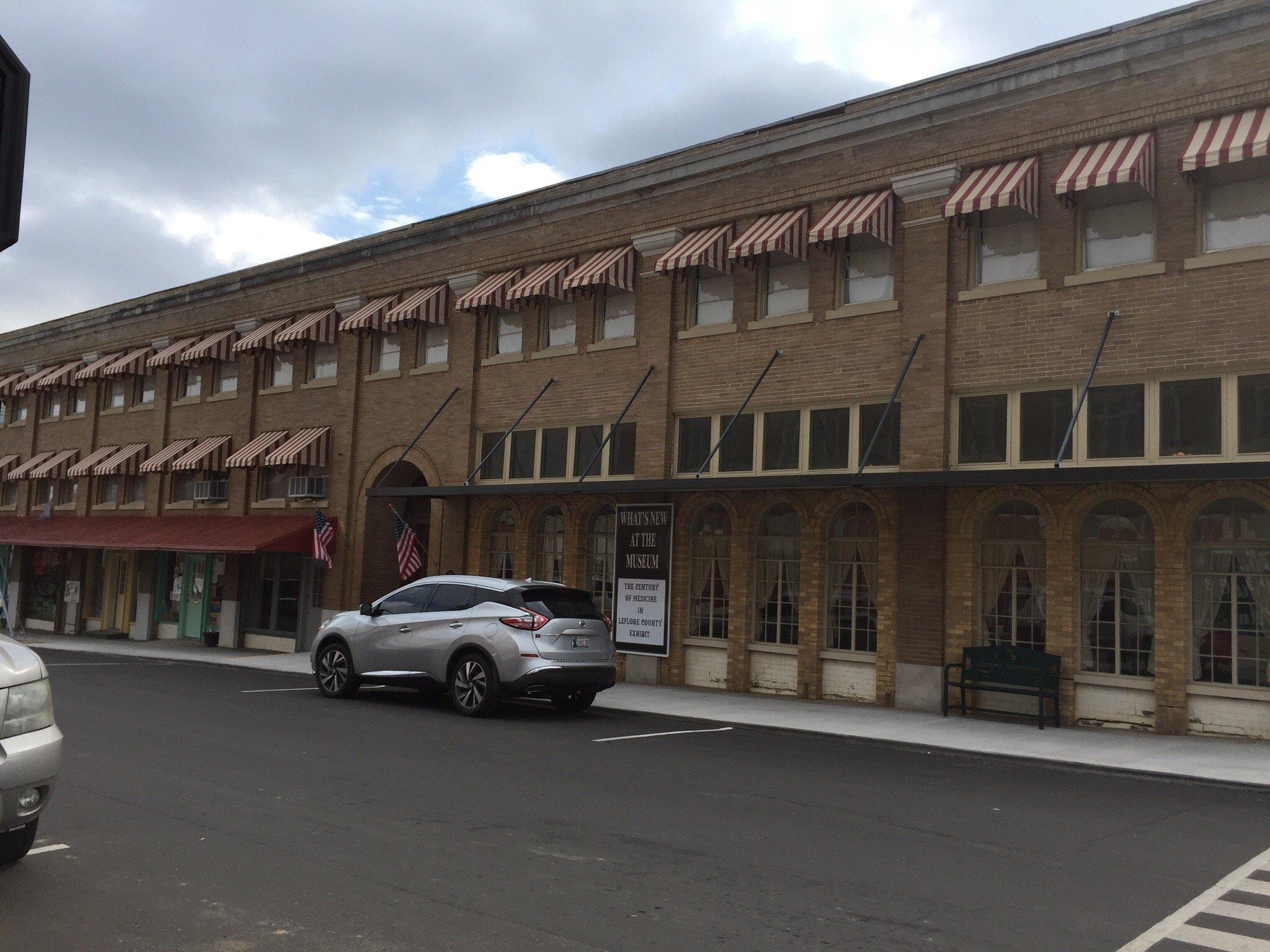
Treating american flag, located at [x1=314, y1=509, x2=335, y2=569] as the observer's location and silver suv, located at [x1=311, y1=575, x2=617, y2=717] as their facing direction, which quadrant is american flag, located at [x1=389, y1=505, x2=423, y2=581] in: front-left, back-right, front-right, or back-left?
front-left

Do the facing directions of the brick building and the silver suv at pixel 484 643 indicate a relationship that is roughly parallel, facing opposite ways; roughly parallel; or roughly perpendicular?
roughly perpendicular

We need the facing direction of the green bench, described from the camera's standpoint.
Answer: facing the viewer and to the left of the viewer

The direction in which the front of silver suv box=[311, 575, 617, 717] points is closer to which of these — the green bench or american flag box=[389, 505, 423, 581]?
the american flag

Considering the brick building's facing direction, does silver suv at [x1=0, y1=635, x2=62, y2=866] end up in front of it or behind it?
in front

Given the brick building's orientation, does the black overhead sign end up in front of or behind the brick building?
in front

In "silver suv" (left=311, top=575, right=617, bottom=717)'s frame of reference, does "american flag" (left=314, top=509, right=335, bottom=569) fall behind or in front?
in front

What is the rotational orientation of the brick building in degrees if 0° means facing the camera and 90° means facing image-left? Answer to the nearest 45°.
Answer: approximately 45°

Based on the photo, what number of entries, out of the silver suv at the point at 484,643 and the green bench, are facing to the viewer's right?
0

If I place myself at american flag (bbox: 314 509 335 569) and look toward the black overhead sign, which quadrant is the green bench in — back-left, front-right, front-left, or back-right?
front-left

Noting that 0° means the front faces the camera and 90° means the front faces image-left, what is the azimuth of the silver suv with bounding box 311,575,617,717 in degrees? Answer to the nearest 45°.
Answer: approximately 135°
